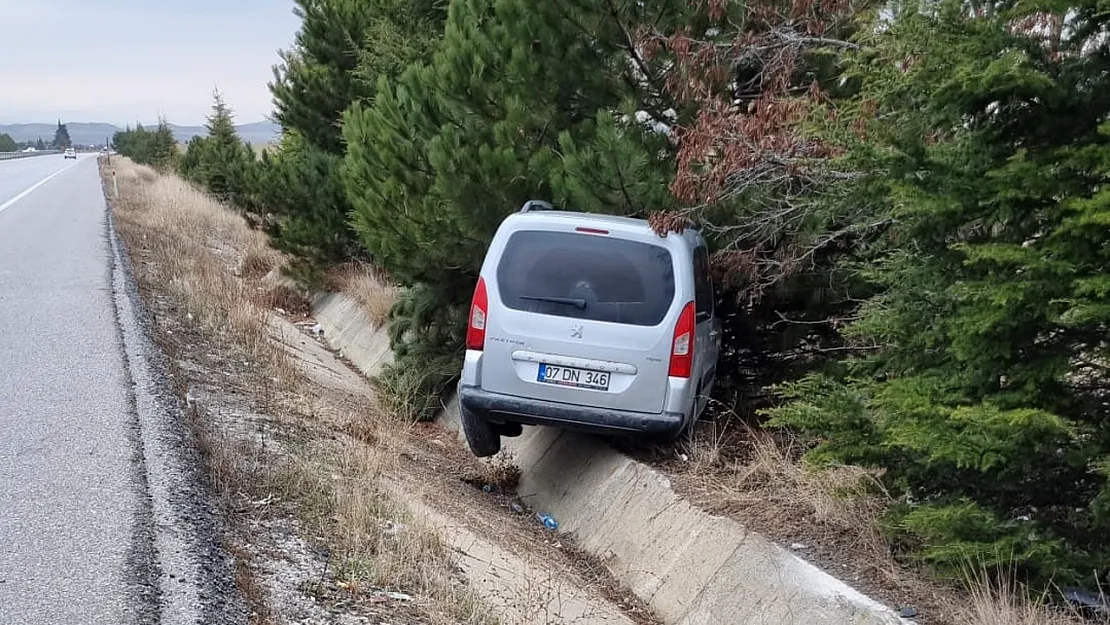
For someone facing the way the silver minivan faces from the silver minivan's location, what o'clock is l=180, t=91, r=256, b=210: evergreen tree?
The evergreen tree is roughly at 11 o'clock from the silver minivan.

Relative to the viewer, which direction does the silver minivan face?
away from the camera

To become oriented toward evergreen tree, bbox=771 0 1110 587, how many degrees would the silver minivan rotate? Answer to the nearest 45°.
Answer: approximately 135° to its right

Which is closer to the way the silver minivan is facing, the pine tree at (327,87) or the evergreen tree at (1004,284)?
the pine tree

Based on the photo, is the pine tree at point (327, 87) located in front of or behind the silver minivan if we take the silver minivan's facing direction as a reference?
in front

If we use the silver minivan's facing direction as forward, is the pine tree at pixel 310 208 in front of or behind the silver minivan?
in front

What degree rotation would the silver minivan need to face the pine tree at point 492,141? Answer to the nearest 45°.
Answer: approximately 45° to its left
